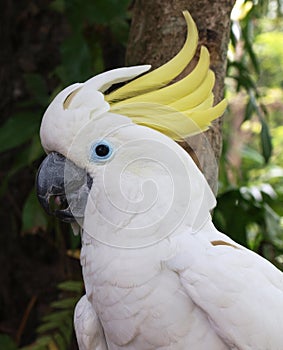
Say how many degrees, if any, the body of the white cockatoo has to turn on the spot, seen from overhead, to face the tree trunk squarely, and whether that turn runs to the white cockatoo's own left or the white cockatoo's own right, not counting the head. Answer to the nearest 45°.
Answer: approximately 135° to the white cockatoo's own right

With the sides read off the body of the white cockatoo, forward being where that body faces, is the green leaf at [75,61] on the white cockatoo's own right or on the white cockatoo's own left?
on the white cockatoo's own right

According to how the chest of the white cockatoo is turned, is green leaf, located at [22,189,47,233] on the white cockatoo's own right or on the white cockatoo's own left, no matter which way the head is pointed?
on the white cockatoo's own right

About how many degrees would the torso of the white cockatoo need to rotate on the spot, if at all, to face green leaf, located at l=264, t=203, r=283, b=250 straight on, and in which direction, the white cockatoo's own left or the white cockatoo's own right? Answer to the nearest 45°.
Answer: approximately 180°

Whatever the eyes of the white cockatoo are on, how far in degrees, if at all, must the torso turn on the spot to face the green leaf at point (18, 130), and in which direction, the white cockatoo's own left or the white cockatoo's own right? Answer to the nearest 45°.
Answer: approximately 90° to the white cockatoo's own right

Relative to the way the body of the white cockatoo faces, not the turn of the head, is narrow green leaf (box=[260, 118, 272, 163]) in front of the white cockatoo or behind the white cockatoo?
behind

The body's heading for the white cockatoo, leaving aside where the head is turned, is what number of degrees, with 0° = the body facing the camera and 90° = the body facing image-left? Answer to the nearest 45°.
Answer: approximately 45°
